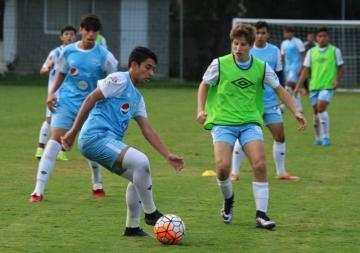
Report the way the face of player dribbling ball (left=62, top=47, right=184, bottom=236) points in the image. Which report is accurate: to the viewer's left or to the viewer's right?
to the viewer's right

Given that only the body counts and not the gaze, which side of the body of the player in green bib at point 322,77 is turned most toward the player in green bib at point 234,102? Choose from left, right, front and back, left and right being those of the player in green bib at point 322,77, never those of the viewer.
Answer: front

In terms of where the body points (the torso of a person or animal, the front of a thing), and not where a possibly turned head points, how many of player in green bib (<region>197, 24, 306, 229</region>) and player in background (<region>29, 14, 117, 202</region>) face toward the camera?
2

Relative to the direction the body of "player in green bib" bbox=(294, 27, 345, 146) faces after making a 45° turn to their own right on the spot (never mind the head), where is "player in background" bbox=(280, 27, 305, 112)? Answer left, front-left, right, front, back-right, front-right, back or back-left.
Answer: back-right

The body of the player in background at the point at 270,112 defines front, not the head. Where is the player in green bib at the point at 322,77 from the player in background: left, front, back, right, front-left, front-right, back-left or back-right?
back
